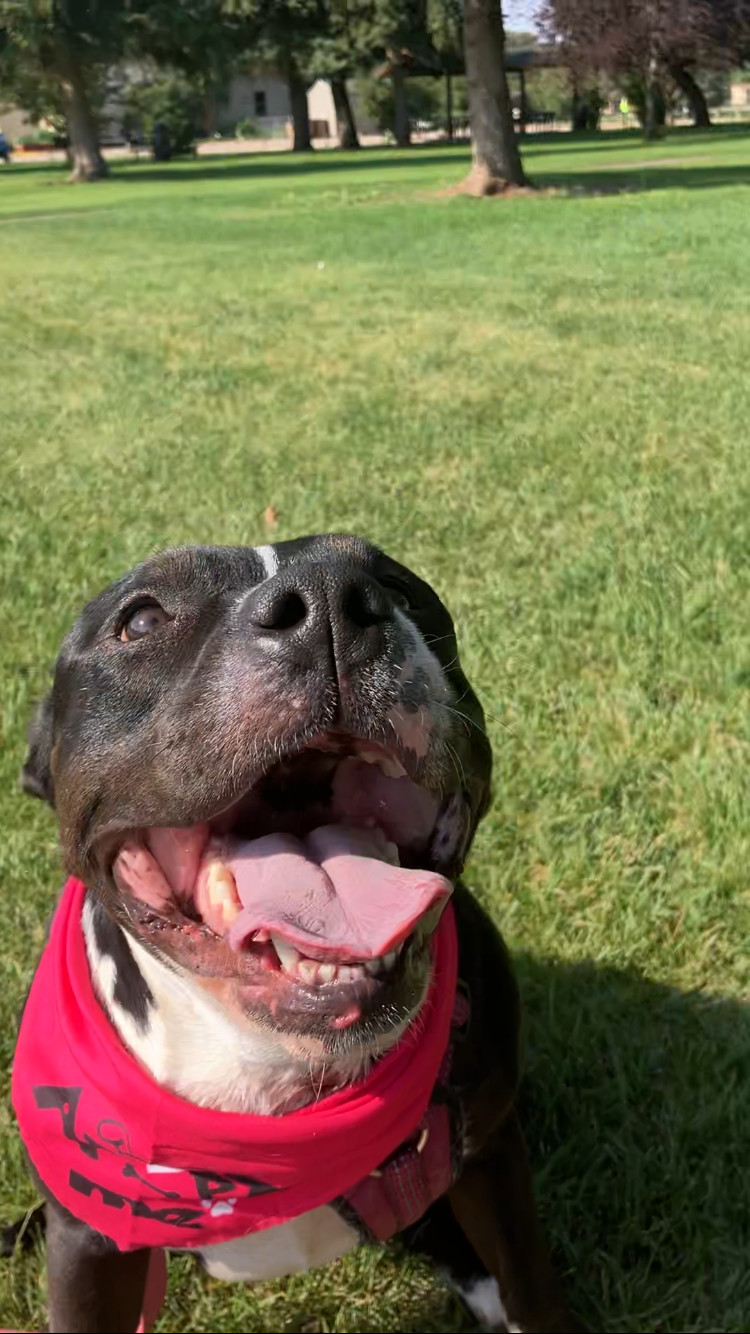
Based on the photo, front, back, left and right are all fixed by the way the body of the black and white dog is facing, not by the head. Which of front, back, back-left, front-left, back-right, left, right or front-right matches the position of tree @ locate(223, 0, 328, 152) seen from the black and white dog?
back

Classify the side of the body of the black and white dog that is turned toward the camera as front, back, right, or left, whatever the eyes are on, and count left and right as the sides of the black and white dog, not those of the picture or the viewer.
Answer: front

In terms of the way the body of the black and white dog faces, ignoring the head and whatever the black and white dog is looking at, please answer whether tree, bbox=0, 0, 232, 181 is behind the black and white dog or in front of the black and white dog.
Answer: behind

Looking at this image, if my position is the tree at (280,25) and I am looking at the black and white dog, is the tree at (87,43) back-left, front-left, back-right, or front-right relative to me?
front-right

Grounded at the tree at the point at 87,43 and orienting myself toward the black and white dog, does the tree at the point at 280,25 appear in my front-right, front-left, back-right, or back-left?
back-left
